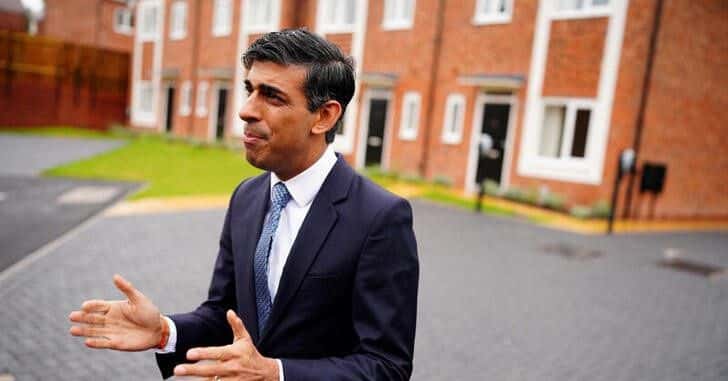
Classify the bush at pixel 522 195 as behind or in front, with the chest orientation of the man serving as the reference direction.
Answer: behind

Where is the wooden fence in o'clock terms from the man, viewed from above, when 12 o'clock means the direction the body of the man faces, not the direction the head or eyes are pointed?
The wooden fence is roughly at 4 o'clock from the man.

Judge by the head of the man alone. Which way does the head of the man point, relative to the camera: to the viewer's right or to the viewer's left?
to the viewer's left

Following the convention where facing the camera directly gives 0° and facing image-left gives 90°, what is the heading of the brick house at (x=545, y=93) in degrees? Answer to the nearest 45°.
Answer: approximately 45°
